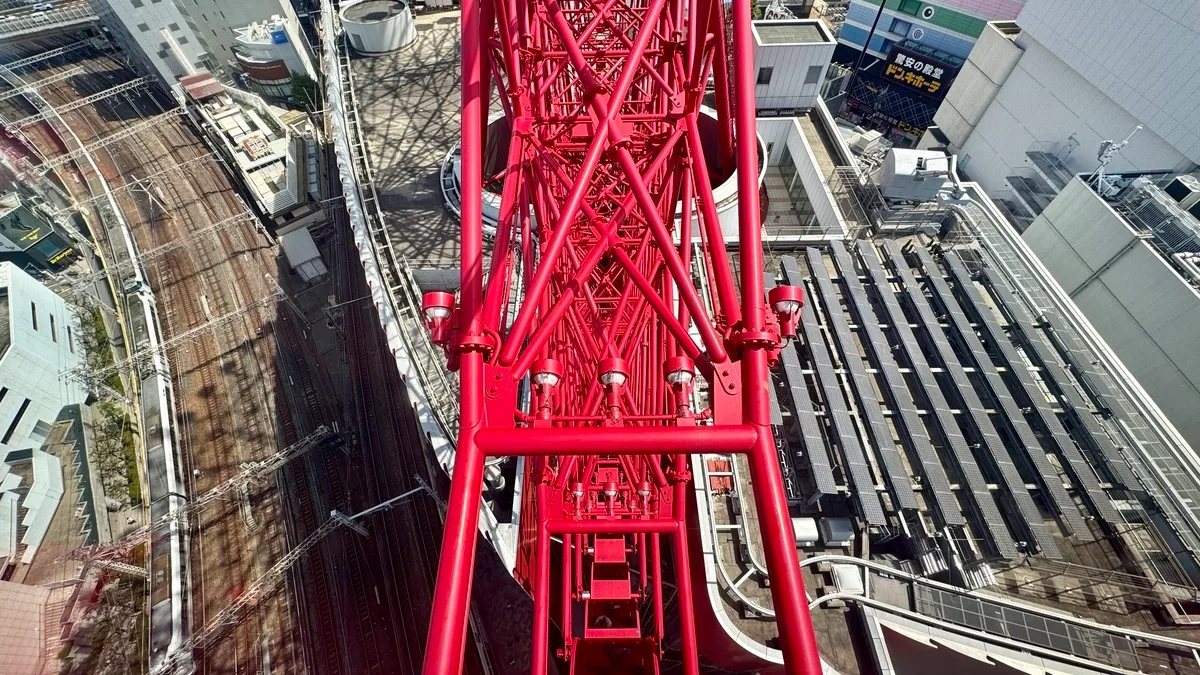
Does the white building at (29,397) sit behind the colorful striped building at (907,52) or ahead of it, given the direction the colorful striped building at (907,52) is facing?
ahead

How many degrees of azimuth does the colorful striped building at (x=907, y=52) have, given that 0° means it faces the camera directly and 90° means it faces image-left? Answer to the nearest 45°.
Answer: approximately 0°

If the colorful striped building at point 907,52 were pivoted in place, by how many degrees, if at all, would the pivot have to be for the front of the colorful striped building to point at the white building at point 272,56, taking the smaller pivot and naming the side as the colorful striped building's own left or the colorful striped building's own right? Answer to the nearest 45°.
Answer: approximately 45° to the colorful striped building's own right

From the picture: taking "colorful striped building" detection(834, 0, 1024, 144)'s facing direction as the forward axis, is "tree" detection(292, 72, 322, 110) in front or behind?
in front
